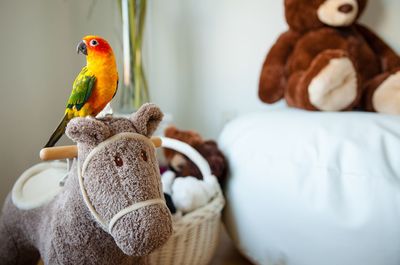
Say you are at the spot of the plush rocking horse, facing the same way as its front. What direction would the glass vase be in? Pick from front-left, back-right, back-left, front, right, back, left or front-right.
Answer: back-left

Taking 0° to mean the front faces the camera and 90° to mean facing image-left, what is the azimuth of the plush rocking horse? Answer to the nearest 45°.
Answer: approximately 315°
